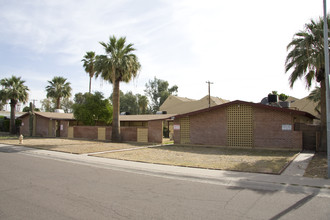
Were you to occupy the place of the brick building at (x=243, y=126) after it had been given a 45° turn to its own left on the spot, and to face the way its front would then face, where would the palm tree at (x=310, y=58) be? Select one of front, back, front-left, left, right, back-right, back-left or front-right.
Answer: front

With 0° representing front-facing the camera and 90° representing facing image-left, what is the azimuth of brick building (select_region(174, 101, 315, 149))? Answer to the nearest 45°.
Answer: approximately 0°
